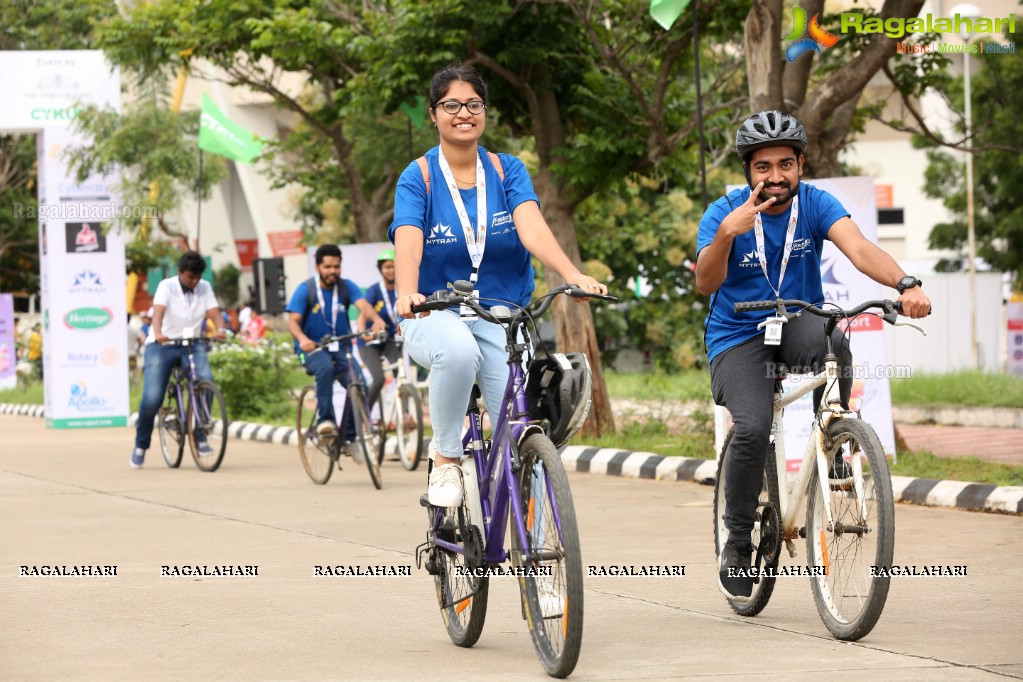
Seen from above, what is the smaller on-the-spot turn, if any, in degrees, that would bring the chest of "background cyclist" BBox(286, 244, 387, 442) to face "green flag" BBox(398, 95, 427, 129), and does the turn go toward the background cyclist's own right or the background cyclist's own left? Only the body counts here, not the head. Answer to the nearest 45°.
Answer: approximately 135° to the background cyclist's own left

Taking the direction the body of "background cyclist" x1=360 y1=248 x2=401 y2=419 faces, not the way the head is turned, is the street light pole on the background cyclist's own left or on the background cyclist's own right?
on the background cyclist's own left

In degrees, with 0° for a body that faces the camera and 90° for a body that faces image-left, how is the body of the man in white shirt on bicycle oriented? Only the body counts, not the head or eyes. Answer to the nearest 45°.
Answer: approximately 315°

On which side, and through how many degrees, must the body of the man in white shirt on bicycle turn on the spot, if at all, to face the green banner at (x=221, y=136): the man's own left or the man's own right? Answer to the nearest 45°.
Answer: approximately 135° to the man's own left
